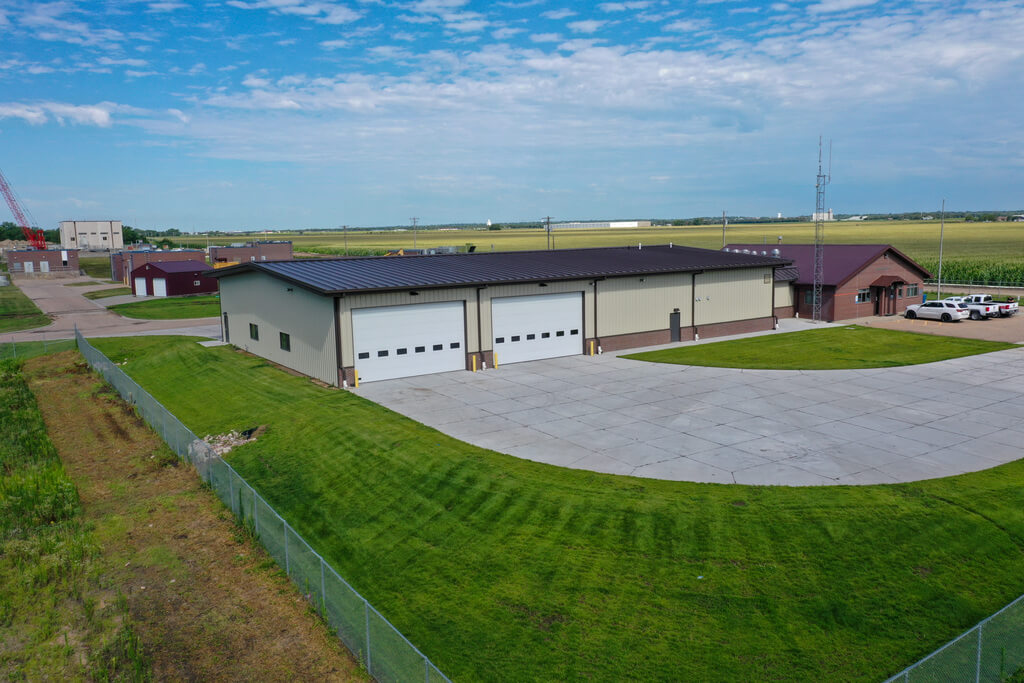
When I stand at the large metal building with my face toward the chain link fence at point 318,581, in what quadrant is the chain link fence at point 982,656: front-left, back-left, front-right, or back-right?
front-left

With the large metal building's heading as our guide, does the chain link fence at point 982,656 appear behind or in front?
in front

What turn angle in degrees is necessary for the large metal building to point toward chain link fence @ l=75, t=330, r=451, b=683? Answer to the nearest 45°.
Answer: approximately 45° to its right

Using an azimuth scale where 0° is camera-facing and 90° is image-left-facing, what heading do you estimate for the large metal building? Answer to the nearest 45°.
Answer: approximately 315°

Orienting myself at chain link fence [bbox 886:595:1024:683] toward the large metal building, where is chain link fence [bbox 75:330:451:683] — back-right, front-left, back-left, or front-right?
front-left

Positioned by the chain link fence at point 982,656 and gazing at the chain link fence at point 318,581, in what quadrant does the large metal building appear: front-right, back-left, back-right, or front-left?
front-right
